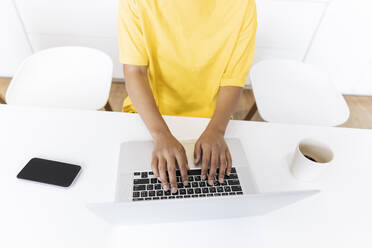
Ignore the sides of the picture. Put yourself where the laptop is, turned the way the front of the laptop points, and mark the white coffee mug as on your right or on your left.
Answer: on your right

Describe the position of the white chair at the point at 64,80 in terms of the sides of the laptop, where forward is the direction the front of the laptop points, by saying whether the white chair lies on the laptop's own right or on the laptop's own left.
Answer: on the laptop's own left

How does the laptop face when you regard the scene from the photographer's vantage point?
facing away from the viewer

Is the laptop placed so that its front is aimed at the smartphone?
no
